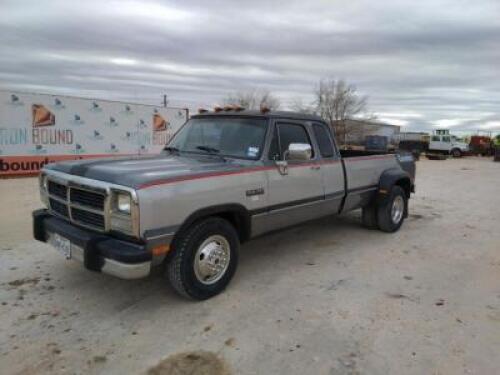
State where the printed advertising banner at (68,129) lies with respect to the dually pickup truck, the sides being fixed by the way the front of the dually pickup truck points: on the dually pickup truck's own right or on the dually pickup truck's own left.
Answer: on the dually pickup truck's own right

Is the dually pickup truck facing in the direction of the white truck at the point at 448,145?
no

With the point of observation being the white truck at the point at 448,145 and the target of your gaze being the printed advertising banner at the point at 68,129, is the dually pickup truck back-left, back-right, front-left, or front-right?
front-left

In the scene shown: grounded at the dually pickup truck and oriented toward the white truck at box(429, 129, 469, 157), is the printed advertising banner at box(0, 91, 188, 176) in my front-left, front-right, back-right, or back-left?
front-left

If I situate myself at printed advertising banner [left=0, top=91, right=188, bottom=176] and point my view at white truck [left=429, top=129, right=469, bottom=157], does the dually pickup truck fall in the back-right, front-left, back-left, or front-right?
back-right

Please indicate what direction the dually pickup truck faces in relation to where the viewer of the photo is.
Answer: facing the viewer and to the left of the viewer

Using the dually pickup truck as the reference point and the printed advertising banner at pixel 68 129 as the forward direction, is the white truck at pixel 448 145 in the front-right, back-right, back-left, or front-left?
front-right
